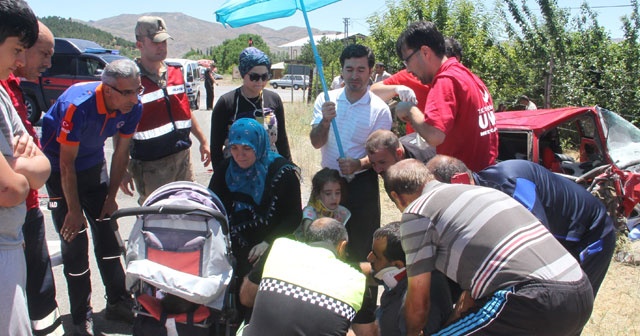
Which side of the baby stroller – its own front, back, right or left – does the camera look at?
back

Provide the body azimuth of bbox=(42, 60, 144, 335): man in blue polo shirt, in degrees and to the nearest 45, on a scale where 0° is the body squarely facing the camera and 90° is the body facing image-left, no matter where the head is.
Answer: approximately 315°

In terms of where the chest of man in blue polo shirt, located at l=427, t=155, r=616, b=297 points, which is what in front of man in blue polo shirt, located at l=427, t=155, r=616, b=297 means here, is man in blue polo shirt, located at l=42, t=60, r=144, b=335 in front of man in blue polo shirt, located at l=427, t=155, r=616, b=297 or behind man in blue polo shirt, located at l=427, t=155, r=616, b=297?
in front

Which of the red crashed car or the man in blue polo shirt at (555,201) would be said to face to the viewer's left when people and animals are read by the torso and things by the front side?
the man in blue polo shirt

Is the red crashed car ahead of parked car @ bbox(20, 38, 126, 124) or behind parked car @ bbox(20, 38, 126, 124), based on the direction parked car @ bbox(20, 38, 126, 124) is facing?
ahead

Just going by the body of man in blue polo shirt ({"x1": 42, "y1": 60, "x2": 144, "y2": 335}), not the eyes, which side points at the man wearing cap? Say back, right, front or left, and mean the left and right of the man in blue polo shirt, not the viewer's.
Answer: left

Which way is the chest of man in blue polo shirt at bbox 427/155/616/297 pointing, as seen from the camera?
to the viewer's left

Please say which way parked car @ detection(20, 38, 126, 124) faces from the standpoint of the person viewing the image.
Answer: facing the viewer and to the right of the viewer

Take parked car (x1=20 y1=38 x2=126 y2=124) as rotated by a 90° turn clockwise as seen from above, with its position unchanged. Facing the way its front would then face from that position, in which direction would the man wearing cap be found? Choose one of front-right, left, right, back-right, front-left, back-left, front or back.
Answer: front-left

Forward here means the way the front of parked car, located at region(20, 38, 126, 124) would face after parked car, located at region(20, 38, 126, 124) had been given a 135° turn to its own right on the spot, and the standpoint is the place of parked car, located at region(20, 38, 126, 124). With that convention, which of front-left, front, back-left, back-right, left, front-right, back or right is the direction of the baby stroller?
left

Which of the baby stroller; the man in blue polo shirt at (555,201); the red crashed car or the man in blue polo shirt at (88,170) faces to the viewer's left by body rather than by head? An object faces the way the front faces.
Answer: the man in blue polo shirt at (555,201)

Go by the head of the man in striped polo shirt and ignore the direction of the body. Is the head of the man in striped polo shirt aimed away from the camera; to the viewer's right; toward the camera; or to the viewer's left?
to the viewer's left

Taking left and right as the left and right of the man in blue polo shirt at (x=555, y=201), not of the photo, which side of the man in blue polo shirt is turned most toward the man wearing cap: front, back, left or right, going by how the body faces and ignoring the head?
front

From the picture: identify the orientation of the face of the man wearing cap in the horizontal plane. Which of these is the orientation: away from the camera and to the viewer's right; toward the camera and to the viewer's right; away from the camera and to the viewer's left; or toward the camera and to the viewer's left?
toward the camera and to the viewer's right
